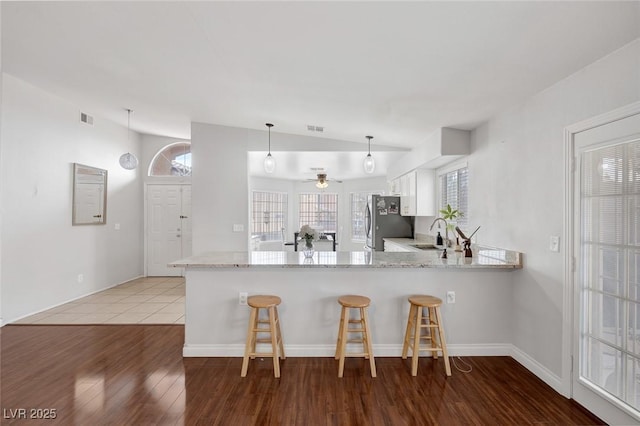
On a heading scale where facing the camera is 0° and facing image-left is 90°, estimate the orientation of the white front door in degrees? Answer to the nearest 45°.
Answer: approximately 0°

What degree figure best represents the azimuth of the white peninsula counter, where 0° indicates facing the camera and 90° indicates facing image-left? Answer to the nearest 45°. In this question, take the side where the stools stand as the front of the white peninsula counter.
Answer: approximately 0°

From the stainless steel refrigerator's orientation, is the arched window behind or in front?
in front

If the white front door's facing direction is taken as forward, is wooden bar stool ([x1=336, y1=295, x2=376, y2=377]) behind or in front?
in front

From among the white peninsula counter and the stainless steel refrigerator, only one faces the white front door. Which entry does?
the stainless steel refrigerator

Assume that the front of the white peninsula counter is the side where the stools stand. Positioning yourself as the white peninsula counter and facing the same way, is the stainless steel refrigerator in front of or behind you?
behind
